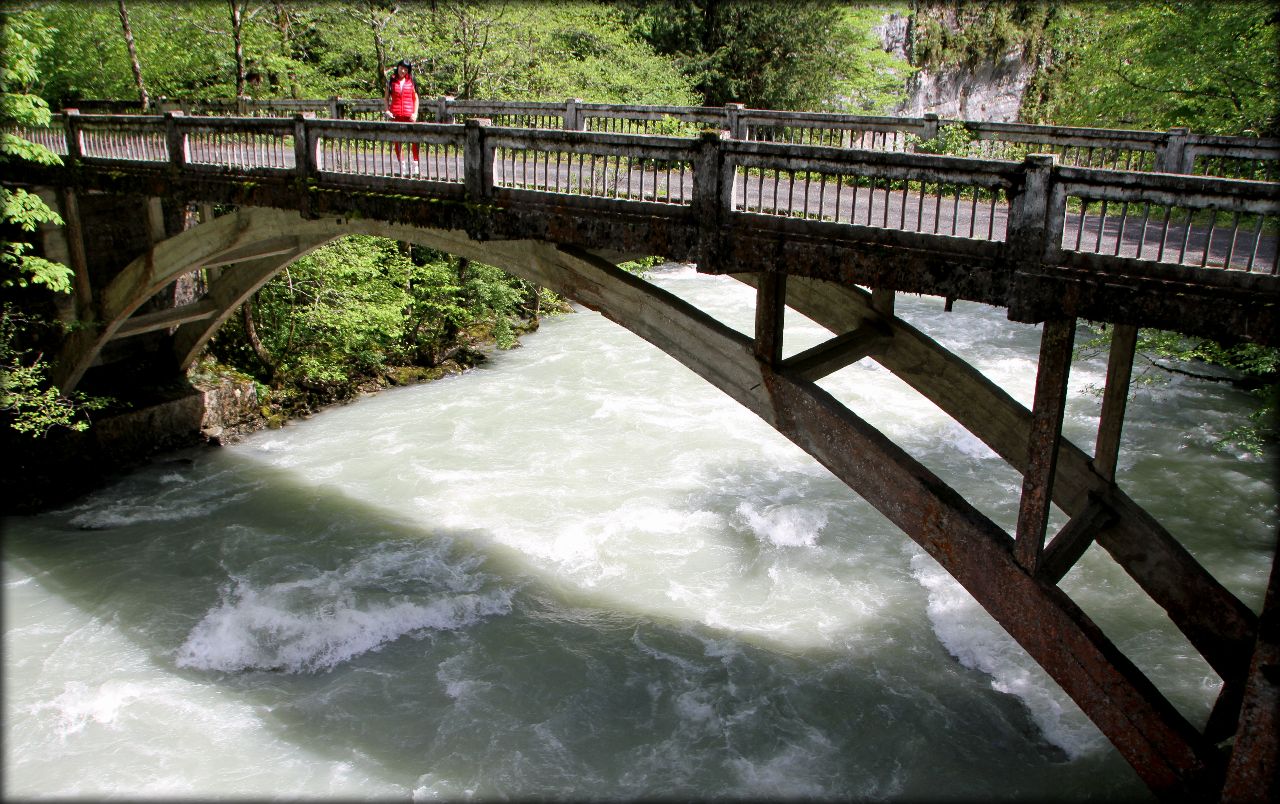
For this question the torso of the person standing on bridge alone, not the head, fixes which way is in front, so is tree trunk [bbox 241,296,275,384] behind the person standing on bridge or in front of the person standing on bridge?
behind

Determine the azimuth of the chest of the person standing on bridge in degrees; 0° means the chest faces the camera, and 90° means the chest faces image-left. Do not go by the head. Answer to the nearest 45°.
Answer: approximately 0°
